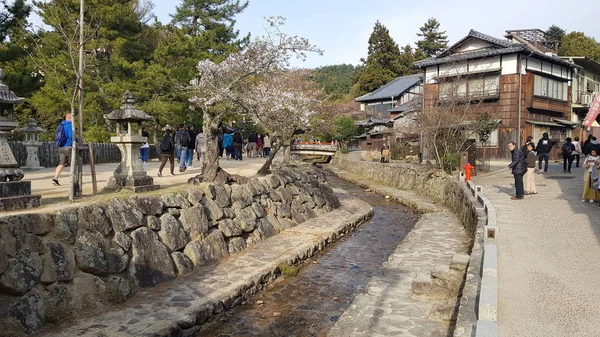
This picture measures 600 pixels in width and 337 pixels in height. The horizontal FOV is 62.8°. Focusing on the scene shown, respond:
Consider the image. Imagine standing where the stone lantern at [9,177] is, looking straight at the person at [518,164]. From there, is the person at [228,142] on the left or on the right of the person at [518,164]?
left

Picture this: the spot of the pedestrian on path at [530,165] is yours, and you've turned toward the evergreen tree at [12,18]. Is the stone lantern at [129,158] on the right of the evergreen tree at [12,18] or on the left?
left

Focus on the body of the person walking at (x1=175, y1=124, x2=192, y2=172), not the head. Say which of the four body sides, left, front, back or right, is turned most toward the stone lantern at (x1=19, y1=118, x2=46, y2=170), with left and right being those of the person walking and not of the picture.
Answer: left

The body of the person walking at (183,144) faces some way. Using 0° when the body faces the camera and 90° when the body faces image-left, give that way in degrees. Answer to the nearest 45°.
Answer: approximately 180°
